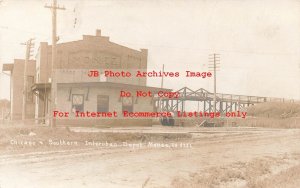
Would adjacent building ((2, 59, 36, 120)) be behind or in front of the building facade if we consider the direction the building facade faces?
behind

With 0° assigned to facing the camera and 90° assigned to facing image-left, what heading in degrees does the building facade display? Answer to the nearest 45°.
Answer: approximately 0°
